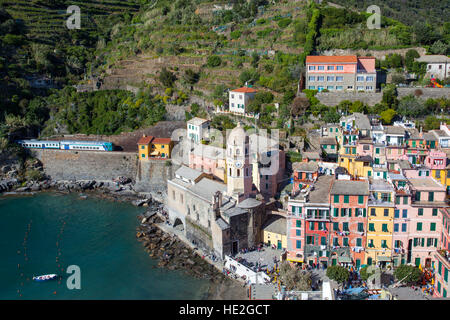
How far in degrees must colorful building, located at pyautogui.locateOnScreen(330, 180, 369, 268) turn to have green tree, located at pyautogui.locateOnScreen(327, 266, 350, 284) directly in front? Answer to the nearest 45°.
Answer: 0° — it already faces it

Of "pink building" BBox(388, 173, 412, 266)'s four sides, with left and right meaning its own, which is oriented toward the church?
right

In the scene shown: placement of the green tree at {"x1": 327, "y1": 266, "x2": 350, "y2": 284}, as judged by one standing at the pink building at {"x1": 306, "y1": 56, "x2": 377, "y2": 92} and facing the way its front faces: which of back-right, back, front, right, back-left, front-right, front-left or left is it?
front

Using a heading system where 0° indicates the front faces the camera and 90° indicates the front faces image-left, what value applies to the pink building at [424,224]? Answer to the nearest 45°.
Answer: approximately 0°

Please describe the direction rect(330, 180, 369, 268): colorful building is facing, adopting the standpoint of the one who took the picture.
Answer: facing the viewer

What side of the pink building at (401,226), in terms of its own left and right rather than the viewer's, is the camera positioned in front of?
front

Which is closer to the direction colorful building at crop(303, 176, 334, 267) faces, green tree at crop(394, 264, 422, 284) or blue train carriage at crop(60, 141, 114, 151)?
the green tree

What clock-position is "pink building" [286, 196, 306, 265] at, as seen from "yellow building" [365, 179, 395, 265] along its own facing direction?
The pink building is roughly at 3 o'clock from the yellow building.

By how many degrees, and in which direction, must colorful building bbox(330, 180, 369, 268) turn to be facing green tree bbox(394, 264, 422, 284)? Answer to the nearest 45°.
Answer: approximately 45° to its left

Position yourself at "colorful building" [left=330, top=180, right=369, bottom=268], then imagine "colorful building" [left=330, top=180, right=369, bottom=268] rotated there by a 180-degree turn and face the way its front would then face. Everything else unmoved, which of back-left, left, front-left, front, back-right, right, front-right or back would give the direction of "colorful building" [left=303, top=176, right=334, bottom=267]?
left

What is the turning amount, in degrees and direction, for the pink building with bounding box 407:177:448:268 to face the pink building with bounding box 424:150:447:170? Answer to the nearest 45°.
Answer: approximately 180°

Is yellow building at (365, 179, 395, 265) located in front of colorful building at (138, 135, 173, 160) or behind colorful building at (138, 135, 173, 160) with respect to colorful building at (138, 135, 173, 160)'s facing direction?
in front

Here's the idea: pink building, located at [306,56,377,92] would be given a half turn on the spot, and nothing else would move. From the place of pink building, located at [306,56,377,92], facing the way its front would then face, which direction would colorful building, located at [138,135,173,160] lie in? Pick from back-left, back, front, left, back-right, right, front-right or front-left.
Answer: left
